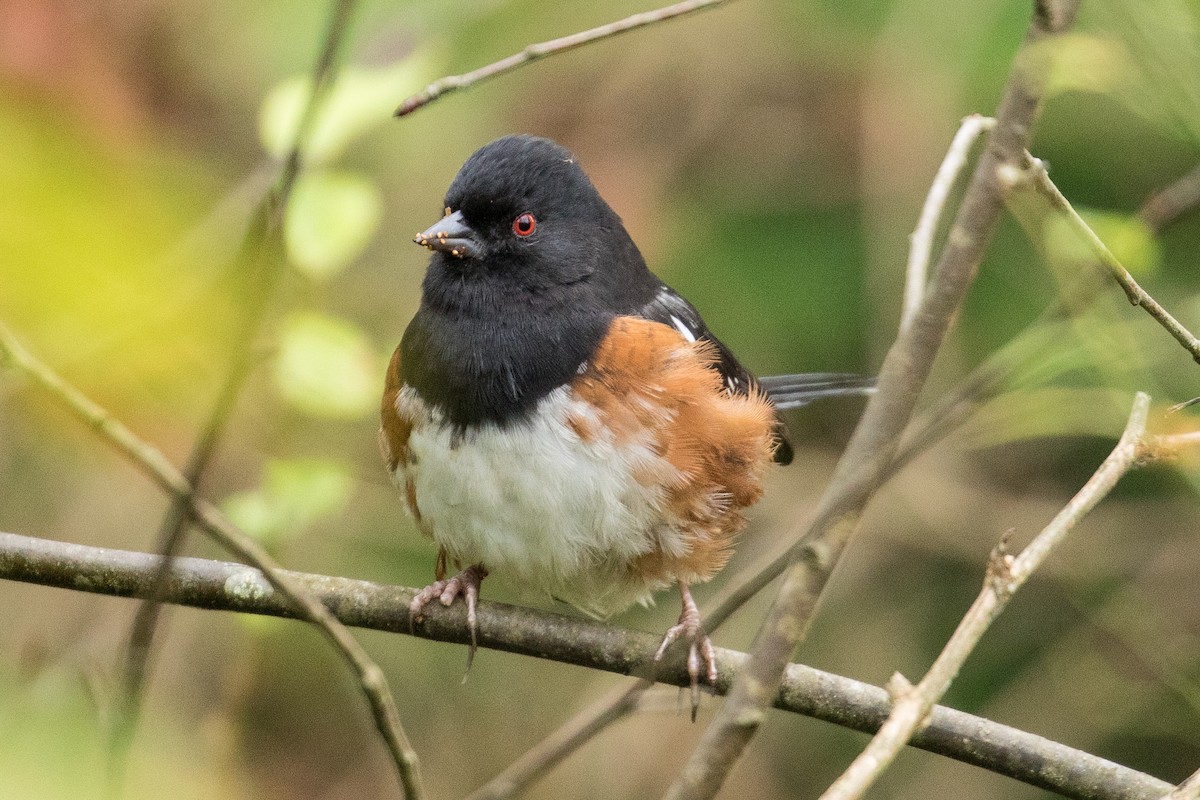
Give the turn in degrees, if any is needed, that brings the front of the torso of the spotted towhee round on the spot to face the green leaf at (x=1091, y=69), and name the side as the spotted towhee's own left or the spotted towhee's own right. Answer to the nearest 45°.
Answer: approximately 90° to the spotted towhee's own left

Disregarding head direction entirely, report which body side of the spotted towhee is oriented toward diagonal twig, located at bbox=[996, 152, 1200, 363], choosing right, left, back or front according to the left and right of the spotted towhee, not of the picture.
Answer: left

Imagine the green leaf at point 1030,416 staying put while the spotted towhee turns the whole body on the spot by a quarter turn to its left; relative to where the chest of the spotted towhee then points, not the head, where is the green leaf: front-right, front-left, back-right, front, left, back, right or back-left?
front

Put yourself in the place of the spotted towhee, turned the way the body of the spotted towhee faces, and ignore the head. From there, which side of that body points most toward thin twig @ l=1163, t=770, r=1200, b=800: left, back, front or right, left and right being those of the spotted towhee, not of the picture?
left

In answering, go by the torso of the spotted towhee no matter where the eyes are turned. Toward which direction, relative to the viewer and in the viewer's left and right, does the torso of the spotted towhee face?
facing the viewer and to the left of the viewer

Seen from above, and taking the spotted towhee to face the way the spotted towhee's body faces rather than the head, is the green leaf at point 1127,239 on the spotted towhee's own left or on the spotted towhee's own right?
on the spotted towhee's own left
